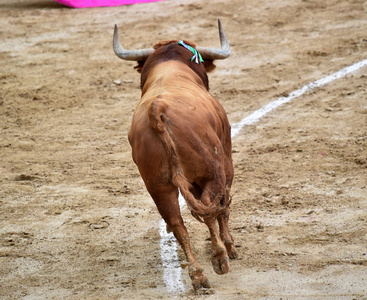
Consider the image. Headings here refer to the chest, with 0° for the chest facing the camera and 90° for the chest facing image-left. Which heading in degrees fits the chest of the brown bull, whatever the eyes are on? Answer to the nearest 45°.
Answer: approximately 180°

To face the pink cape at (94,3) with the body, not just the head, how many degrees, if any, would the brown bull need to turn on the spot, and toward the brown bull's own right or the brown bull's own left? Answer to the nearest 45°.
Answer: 0° — it already faces it
